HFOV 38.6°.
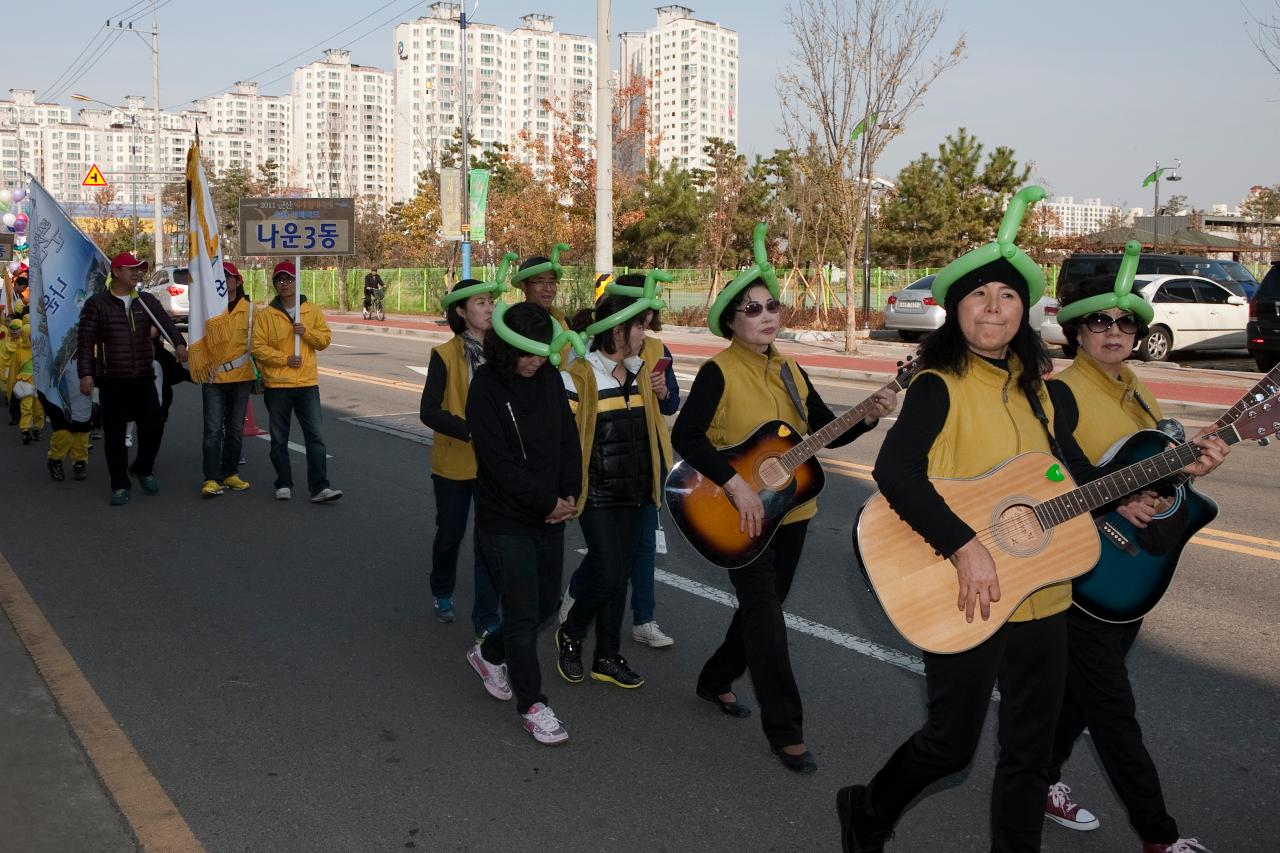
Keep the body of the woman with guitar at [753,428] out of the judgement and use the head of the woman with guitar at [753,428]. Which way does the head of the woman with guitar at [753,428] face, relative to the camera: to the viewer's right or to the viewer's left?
to the viewer's right

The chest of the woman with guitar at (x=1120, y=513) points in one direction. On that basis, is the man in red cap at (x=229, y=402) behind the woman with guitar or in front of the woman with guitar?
behind

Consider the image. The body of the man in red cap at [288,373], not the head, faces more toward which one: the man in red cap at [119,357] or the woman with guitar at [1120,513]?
the woman with guitar

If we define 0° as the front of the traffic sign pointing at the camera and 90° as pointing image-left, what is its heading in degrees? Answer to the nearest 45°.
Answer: approximately 0°

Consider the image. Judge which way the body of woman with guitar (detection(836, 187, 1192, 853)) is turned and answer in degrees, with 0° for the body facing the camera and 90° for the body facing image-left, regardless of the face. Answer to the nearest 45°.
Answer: approximately 315°

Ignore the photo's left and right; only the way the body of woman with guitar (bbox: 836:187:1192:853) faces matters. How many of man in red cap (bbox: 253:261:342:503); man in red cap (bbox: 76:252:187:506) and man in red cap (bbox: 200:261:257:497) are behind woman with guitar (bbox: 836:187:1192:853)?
3

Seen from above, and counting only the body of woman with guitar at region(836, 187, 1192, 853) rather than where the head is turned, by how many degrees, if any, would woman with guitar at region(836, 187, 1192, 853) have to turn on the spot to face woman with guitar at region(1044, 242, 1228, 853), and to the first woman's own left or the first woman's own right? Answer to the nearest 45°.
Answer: approximately 90° to the first woman's own left

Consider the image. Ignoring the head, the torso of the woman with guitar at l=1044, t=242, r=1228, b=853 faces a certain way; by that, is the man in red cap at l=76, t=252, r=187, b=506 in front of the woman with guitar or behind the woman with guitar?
behind

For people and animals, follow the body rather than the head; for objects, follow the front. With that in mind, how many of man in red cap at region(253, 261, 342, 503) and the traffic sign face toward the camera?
2

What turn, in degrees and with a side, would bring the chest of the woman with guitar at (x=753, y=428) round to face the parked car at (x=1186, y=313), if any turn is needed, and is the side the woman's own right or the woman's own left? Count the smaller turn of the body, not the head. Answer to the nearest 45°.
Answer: approximately 135° to the woman's own left

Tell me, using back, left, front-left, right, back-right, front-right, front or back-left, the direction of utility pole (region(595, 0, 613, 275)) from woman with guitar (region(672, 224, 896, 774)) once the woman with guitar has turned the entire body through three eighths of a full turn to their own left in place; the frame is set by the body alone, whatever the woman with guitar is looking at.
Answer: front
